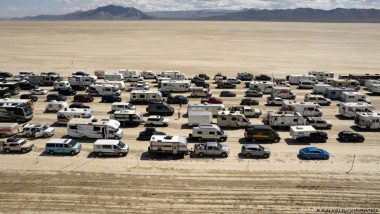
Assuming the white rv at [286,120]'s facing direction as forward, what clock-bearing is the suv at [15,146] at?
The suv is roughly at 5 o'clock from the white rv.

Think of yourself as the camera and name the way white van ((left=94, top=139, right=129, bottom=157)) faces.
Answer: facing to the right of the viewer

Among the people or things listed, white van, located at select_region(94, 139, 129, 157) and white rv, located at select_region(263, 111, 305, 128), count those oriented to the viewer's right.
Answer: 2

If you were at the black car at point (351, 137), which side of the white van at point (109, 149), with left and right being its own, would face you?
front

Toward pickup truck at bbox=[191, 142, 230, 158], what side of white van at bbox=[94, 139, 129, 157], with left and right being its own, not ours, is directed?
front

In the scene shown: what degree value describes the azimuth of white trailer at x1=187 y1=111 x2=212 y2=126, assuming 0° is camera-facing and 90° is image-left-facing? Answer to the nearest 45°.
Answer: approximately 270°

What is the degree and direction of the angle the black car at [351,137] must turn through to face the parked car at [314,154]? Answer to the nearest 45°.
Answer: approximately 135° to its right

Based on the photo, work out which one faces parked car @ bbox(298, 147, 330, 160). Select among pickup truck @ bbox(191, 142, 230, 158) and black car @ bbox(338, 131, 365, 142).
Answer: the pickup truck

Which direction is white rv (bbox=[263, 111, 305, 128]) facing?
to the viewer's right

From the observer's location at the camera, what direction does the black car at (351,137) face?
facing to the right of the viewer

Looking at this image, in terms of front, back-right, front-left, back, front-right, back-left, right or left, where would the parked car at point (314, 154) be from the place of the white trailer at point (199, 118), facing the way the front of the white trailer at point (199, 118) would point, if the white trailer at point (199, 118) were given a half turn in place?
back-left

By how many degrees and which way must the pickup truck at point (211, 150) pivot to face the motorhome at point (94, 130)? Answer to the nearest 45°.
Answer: approximately 180°
